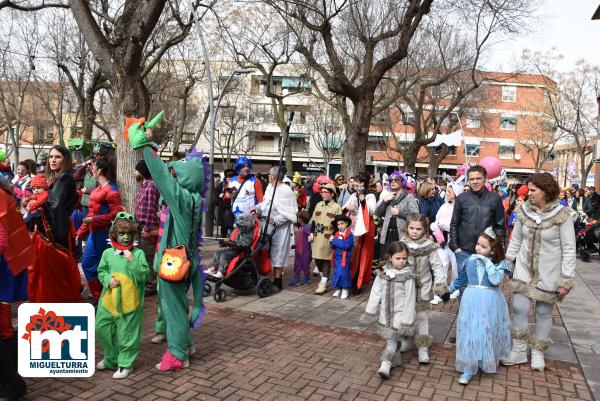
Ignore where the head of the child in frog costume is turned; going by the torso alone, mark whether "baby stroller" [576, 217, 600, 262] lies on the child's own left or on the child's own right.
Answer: on the child's own left

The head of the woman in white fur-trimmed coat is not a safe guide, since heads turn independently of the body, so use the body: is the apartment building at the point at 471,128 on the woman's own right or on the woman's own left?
on the woman's own right

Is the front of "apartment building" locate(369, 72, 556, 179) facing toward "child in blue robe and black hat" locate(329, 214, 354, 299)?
yes

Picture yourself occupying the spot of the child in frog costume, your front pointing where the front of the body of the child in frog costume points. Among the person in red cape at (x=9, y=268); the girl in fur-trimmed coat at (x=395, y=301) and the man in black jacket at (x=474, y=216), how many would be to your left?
2

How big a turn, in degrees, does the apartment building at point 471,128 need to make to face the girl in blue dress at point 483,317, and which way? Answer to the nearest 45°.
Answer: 0° — it already faces them

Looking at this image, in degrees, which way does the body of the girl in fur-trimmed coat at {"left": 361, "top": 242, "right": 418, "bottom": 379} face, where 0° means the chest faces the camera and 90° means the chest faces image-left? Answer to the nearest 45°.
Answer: approximately 45°

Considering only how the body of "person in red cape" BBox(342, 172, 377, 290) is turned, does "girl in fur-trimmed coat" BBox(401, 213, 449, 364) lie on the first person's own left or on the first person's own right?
on the first person's own left

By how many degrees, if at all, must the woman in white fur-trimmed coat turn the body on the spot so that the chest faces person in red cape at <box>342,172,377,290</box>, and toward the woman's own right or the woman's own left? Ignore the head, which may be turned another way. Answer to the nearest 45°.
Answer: approximately 90° to the woman's own right

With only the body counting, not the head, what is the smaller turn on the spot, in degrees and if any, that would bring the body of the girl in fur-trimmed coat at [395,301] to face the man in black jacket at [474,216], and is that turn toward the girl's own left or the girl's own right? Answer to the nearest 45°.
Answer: approximately 180°
